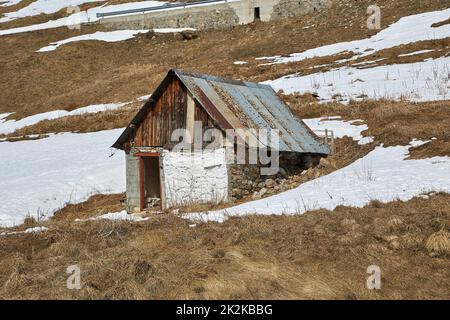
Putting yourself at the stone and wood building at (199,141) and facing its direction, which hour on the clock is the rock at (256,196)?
The rock is roughly at 9 o'clock from the stone and wood building.

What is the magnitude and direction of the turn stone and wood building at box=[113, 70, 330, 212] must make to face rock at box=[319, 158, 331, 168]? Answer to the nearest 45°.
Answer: approximately 135° to its left

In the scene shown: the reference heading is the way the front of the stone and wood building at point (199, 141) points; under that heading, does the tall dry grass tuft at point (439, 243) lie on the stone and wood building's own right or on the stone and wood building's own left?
on the stone and wood building's own left

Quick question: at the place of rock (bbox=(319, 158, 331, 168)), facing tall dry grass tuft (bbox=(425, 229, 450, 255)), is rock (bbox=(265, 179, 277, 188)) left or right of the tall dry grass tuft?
right

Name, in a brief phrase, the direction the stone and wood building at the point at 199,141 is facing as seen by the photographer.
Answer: facing the viewer and to the left of the viewer

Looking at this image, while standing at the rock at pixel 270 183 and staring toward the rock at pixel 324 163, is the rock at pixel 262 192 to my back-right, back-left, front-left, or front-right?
back-right

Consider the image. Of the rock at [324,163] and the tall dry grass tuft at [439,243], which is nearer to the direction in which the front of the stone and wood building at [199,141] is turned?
the tall dry grass tuft

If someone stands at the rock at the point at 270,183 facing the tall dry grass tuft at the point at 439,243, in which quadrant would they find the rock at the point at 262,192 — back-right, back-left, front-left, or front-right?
front-right
